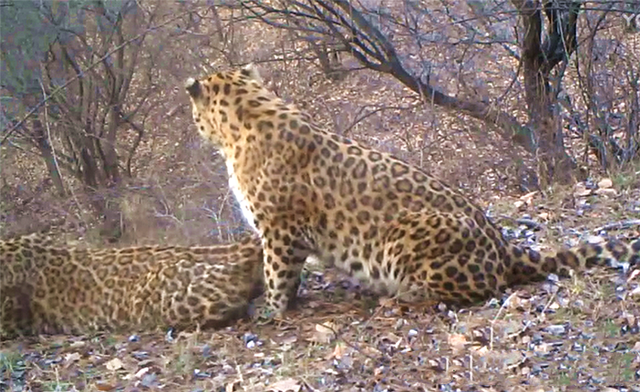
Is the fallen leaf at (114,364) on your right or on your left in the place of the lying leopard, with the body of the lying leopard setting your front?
on your left

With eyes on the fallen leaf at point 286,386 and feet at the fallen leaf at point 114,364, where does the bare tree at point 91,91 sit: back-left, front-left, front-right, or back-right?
back-left

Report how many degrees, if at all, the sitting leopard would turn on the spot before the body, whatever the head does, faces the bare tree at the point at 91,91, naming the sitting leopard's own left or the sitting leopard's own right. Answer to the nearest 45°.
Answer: approximately 45° to the sitting leopard's own right

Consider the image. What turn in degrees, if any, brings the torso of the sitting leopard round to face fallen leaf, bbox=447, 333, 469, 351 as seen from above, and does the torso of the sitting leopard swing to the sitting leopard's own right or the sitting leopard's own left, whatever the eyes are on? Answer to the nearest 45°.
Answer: approximately 135° to the sitting leopard's own left

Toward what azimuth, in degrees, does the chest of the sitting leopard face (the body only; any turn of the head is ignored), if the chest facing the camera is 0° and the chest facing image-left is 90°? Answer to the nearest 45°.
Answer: approximately 90°

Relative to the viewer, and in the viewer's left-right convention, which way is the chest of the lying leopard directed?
facing to the left of the viewer

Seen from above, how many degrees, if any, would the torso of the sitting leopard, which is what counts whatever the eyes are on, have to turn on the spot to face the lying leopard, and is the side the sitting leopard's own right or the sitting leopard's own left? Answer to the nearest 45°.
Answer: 0° — it already faces it
